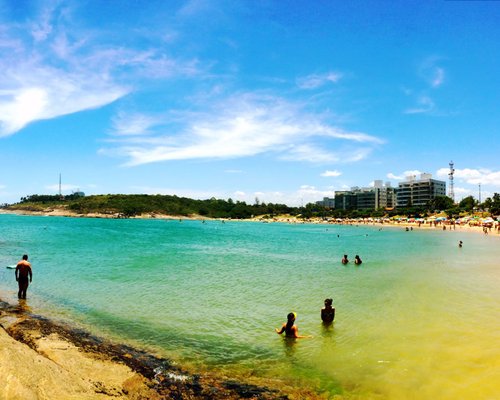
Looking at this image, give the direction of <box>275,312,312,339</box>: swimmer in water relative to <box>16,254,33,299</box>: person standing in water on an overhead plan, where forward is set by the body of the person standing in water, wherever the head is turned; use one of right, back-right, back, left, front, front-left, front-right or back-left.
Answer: back-right

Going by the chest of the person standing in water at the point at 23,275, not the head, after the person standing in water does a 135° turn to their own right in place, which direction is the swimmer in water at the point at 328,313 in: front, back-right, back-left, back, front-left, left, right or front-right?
front

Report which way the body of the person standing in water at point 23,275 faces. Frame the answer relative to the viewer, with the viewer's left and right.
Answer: facing away from the viewer
